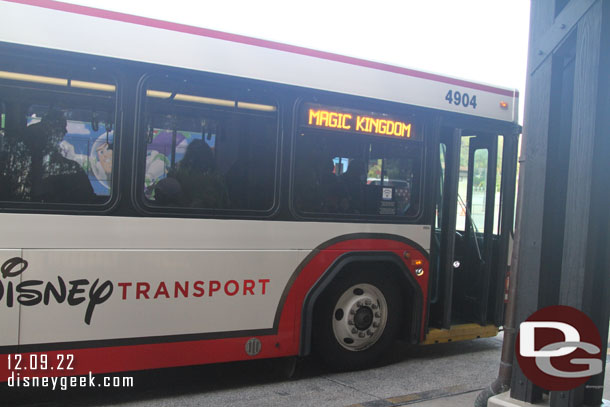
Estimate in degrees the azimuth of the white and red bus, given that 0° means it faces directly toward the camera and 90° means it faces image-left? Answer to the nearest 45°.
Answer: approximately 225°
